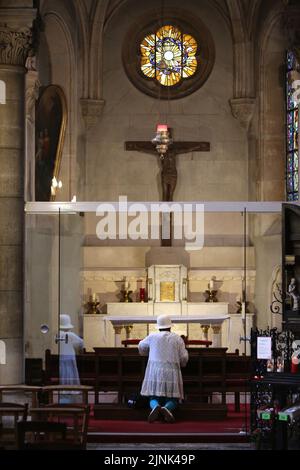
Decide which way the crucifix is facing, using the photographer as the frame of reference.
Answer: facing the viewer

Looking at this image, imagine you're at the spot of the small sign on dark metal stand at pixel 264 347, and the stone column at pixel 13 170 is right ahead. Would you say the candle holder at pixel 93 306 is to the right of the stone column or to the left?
right

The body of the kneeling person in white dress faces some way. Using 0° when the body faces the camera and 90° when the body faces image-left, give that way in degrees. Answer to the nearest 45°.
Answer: approximately 180°

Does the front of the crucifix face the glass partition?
yes

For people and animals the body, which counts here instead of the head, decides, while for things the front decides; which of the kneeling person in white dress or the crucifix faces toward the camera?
the crucifix

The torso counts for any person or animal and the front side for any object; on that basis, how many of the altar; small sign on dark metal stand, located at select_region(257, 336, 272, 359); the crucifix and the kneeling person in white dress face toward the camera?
3

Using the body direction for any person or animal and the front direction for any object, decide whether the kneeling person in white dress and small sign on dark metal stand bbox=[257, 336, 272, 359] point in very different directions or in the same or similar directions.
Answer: very different directions

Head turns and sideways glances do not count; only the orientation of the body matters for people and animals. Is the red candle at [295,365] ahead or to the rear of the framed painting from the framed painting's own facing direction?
ahead

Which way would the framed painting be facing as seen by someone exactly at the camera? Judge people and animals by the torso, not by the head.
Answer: facing the viewer and to the right of the viewer

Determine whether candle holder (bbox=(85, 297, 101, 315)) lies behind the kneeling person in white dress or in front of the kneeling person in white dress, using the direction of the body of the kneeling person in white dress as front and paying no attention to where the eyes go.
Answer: in front

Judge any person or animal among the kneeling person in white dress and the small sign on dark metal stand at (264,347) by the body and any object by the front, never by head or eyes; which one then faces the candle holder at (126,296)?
the kneeling person in white dress

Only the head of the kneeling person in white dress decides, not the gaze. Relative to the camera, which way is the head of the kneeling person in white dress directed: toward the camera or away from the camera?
away from the camera

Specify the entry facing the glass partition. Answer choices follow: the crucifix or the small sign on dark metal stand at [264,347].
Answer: the crucifix

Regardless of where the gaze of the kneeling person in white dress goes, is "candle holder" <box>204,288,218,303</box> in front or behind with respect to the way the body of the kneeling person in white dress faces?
in front

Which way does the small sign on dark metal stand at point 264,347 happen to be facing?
toward the camera
